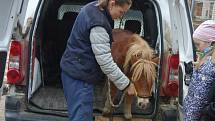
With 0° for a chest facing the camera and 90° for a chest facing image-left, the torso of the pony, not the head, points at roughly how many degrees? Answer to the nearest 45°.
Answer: approximately 315°

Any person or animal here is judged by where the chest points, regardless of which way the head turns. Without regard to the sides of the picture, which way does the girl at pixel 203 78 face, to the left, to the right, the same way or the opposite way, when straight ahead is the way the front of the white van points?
to the left

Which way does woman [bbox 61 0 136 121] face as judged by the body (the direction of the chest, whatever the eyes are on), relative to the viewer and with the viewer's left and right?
facing to the right of the viewer

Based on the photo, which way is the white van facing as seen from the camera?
away from the camera

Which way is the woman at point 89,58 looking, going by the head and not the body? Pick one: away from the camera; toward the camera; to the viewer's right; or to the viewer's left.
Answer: to the viewer's right

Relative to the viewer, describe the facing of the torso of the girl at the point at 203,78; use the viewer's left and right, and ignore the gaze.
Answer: facing to the left of the viewer

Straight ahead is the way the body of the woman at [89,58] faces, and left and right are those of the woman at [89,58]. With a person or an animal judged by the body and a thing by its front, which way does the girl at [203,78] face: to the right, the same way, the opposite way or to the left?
the opposite way

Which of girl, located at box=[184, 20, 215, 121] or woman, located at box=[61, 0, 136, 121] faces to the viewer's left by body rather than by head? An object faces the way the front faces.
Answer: girl, located at box=[184, 20, 215, 121]

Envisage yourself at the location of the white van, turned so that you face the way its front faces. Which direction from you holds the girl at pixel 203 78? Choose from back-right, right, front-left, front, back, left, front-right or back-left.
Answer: back

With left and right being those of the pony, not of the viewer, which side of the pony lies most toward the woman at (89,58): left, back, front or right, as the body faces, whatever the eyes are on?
right
